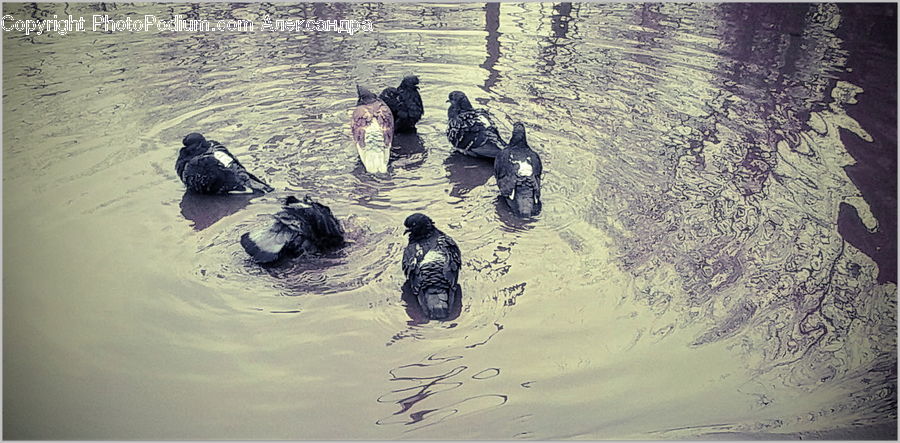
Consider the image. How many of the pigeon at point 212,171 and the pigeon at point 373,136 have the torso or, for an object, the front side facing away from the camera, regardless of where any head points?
1

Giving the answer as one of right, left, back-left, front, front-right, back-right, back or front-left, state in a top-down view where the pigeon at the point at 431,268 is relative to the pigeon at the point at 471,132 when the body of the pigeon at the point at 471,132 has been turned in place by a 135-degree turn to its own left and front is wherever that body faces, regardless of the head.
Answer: front

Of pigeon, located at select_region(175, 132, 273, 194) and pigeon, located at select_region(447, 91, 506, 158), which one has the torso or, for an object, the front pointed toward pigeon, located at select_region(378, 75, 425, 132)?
pigeon, located at select_region(447, 91, 506, 158)

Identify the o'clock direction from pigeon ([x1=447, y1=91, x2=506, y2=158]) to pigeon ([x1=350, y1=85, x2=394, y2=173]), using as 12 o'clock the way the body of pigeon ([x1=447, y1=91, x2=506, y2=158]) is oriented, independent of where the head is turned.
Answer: pigeon ([x1=350, y1=85, x2=394, y2=173]) is roughly at 10 o'clock from pigeon ([x1=447, y1=91, x2=506, y2=158]).

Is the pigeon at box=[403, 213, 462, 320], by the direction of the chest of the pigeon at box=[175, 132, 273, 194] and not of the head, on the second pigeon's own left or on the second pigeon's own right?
on the second pigeon's own left

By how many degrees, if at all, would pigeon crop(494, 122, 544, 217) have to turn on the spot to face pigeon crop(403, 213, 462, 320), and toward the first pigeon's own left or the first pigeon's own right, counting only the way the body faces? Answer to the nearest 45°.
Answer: approximately 180°

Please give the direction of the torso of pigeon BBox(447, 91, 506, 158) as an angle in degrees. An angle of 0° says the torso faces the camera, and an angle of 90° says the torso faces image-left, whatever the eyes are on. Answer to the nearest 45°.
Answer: approximately 135°

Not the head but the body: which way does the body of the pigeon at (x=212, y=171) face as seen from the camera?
to the viewer's left

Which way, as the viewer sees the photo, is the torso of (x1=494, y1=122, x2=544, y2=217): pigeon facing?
away from the camera

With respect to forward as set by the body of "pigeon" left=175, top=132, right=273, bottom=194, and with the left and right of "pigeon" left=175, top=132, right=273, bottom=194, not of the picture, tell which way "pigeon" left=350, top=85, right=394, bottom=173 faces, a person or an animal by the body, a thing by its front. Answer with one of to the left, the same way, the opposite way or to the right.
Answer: to the right

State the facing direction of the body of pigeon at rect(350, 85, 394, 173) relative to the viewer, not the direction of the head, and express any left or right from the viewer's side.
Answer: facing away from the viewer

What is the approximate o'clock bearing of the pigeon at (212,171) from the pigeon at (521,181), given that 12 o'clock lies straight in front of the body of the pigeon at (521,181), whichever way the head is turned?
the pigeon at (212,171) is roughly at 9 o'clock from the pigeon at (521,181).

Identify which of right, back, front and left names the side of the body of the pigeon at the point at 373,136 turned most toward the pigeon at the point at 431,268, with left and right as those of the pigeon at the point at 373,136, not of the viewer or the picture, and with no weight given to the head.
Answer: back

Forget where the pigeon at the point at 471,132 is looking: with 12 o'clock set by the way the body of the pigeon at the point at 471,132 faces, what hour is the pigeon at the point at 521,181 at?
the pigeon at the point at 521,181 is roughly at 7 o'clock from the pigeon at the point at 471,132.

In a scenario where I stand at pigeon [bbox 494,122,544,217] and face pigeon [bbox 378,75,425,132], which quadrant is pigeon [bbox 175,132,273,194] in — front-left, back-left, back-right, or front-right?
front-left

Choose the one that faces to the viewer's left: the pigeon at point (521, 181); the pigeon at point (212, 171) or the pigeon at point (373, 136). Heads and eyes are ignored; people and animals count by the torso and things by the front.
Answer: the pigeon at point (212, 171)

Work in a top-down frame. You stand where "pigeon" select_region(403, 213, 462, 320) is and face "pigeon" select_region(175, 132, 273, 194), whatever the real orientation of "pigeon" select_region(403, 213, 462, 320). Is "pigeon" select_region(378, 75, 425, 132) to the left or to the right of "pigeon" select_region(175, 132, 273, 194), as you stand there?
right
